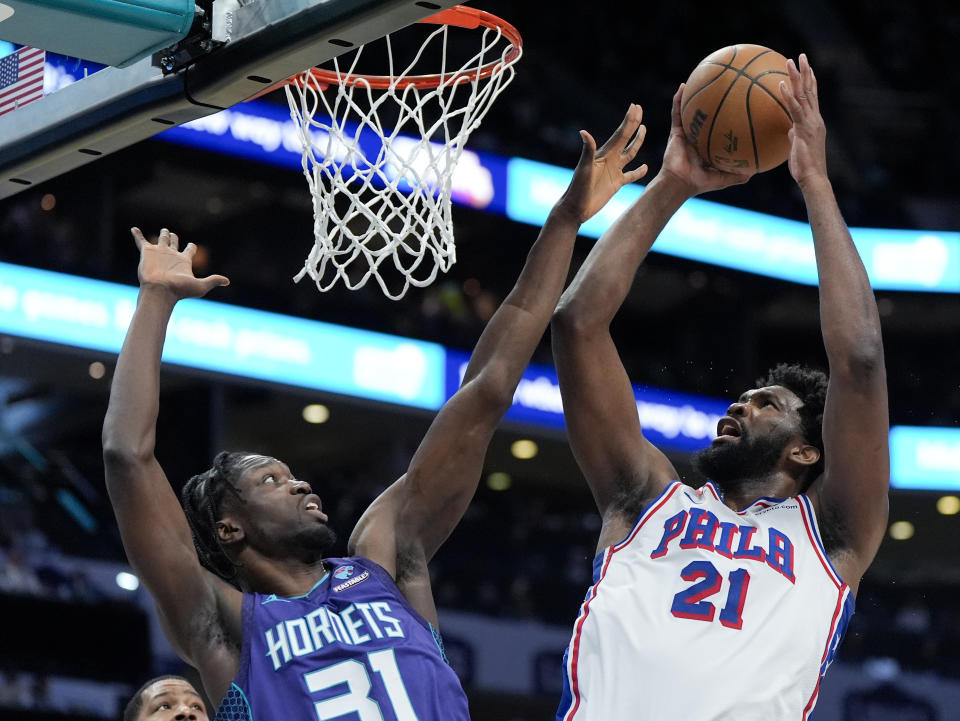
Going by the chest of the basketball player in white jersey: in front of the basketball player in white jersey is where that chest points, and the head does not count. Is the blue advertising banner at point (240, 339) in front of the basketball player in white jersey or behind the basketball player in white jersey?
behind

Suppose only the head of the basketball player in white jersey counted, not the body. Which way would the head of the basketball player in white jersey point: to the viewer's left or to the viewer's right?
to the viewer's left

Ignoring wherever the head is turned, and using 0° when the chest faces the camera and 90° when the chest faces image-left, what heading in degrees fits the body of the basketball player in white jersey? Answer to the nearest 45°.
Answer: approximately 0°
